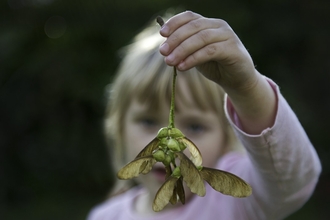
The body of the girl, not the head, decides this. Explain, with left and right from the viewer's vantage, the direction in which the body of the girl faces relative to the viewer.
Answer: facing the viewer

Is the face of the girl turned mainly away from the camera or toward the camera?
toward the camera
